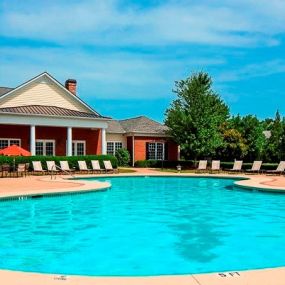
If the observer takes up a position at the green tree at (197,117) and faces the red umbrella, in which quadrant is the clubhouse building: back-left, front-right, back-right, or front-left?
front-right

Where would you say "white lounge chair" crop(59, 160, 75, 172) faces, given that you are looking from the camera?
facing the viewer and to the right of the viewer

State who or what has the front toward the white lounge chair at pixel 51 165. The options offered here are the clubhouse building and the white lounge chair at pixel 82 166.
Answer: the clubhouse building

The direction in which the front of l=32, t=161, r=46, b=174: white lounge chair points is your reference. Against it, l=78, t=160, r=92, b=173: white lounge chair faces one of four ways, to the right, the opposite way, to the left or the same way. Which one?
the same way

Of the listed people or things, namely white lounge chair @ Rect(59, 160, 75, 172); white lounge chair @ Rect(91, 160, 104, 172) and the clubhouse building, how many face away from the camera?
0

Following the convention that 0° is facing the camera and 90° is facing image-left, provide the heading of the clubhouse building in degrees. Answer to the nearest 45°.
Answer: approximately 0°

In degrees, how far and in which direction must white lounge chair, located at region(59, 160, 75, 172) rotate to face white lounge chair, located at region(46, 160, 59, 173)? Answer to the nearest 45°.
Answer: approximately 90° to its right

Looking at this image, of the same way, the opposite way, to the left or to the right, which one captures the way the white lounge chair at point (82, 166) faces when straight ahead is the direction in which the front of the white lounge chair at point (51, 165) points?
the same way

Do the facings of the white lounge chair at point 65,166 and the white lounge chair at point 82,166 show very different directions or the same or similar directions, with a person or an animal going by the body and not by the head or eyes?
same or similar directions

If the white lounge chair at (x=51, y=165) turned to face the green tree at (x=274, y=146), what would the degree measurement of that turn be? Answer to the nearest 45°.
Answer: approximately 45° to its left

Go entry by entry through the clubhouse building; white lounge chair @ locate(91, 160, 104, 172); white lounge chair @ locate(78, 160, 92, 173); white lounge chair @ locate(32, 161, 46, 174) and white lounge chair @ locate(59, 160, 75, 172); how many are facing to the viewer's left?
0

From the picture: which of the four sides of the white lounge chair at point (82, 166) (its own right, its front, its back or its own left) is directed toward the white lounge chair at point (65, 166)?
right

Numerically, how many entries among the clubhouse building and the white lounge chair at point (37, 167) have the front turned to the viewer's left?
0
